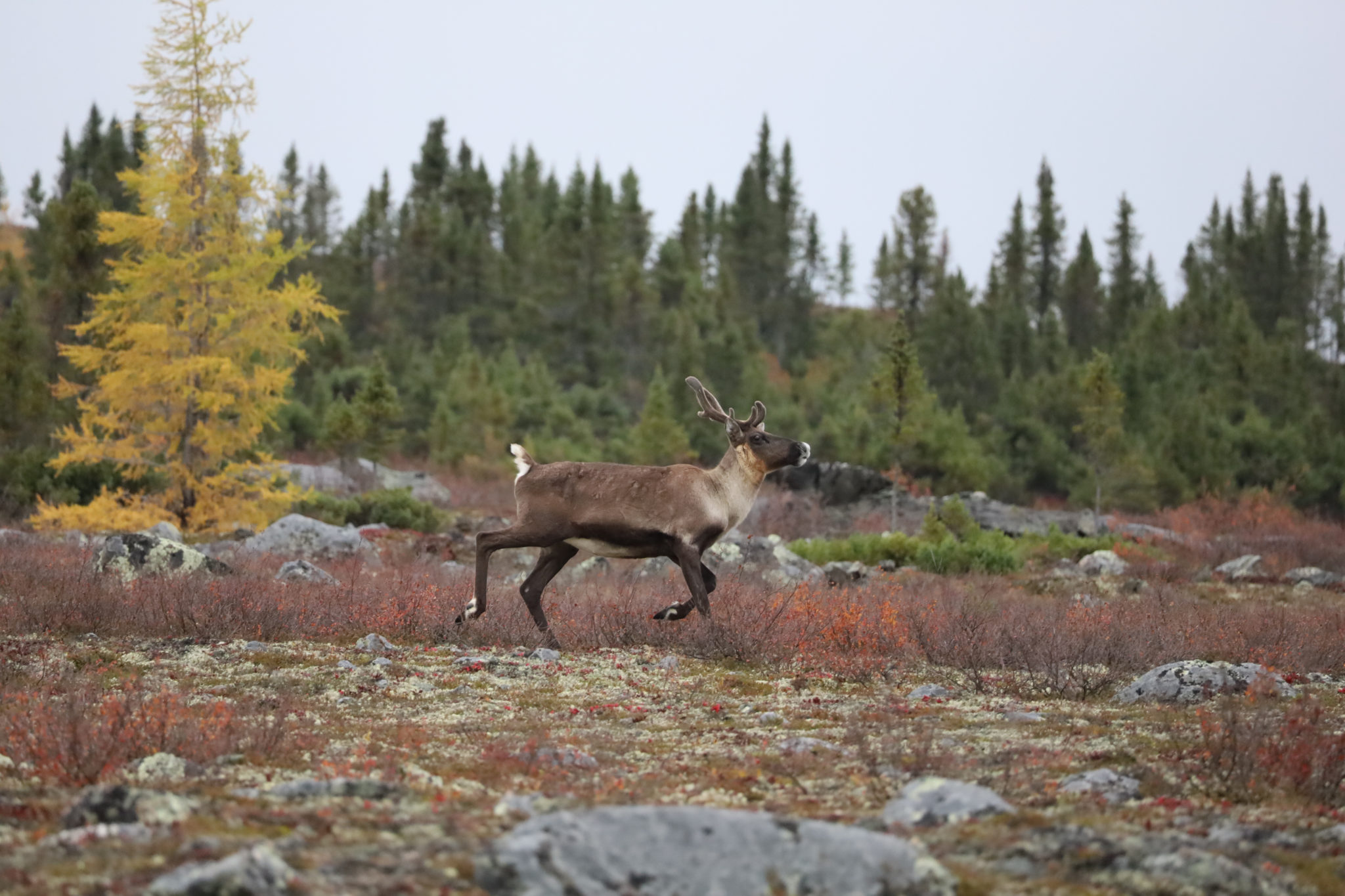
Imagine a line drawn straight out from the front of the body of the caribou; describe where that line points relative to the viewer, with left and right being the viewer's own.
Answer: facing to the right of the viewer

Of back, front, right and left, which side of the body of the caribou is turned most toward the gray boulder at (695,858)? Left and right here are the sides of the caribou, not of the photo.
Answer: right

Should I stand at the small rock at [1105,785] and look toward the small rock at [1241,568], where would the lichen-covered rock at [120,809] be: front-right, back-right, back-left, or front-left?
back-left

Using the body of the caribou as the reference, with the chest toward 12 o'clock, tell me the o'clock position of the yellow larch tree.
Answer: The yellow larch tree is roughly at 8 o'clock from the caribou.

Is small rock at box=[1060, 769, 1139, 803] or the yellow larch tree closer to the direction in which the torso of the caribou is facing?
the small rock

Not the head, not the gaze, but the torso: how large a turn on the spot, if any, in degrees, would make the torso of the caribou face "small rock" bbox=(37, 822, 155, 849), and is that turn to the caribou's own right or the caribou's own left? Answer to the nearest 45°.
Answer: approximately 90° to the caribou's own right

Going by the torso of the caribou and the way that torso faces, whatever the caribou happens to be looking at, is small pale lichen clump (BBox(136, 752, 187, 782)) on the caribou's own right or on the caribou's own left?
on the caribou's own right

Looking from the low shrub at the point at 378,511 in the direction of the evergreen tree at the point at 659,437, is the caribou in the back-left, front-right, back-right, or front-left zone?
back-right

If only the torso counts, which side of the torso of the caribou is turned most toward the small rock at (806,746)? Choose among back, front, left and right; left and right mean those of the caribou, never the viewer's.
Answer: right

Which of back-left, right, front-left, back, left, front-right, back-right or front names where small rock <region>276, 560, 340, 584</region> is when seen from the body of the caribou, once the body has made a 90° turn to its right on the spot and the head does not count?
back-right

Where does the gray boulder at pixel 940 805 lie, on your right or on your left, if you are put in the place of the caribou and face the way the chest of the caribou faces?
on your right

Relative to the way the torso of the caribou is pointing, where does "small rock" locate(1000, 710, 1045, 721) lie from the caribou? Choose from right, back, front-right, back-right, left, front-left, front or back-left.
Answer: front-right

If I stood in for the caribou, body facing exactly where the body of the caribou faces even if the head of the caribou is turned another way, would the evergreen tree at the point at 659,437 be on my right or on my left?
on my left

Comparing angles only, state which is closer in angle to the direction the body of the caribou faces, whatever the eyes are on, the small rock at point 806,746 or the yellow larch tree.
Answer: the small rock
